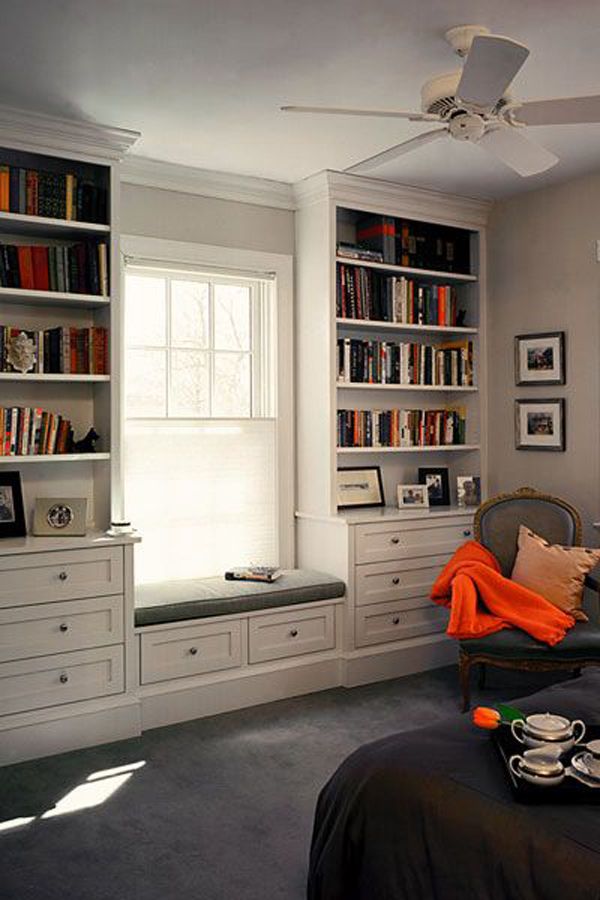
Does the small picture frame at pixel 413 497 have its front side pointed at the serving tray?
yes

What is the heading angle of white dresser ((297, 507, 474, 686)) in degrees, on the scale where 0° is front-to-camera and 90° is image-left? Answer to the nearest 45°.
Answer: approximately 315°

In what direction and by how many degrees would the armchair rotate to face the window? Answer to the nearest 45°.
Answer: approximately 90° to its right

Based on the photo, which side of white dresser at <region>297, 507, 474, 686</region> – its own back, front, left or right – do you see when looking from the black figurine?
right

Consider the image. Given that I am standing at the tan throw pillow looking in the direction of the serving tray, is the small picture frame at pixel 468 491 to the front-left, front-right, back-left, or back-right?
back-right

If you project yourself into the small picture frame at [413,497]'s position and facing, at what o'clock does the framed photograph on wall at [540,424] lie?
The framed photograph on wall is roughly at 9 o'clock from the small picture frame.

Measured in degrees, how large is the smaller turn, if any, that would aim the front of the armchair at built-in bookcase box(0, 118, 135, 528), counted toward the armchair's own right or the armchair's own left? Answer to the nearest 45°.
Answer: approximately 45° to the armchair's own right

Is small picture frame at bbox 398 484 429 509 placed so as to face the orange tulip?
yes

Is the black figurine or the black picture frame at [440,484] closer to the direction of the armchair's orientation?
the black figurine

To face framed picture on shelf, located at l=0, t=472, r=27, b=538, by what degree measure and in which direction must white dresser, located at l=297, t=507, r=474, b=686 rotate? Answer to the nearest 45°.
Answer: approximately 90° to its right
